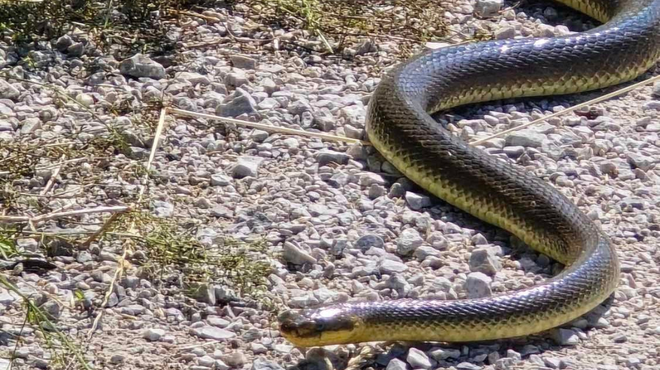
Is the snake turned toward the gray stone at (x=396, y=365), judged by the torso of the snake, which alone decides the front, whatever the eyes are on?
no

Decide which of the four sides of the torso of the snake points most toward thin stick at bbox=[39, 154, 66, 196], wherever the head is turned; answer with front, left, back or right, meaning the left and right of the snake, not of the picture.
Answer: front

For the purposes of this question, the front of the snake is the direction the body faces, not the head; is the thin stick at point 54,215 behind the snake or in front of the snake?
in front

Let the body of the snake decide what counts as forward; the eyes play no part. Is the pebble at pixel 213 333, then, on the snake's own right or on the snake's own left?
on the snake's own left

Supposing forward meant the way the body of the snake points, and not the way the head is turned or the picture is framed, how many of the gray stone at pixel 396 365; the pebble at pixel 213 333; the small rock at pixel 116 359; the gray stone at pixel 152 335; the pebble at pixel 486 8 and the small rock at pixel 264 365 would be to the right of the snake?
1

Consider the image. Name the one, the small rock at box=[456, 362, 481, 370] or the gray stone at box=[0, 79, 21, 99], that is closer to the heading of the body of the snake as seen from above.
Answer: the gray stone

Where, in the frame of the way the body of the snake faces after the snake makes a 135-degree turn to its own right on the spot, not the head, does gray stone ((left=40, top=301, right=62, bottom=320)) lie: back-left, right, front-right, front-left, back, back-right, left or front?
back

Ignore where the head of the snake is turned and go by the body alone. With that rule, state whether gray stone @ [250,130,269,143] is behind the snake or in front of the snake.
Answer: in front

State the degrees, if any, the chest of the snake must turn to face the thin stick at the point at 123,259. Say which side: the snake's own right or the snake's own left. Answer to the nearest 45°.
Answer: approximately 45° to the snake's own left

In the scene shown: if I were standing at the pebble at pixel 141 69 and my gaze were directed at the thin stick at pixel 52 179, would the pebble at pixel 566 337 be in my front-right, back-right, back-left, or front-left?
front-left

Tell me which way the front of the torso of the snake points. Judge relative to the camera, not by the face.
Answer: to the viewer's left

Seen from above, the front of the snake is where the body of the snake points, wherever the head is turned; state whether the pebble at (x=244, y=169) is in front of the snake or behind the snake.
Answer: in front
